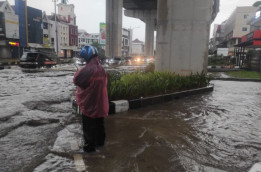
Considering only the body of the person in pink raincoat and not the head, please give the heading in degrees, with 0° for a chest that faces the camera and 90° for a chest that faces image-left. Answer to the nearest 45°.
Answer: approximately 135°

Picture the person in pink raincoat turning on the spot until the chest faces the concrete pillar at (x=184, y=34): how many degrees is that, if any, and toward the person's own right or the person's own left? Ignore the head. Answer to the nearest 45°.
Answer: approximately 90° to the person's own right

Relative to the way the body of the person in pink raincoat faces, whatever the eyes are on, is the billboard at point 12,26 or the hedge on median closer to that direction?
the billboard

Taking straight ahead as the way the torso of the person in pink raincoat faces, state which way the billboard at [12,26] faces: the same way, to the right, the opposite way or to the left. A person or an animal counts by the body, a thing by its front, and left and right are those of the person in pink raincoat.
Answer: the opposite way

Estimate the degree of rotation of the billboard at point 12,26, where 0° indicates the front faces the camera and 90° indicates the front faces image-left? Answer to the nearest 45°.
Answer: approximately 315°

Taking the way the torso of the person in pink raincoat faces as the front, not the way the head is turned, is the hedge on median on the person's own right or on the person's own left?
on the person's own right

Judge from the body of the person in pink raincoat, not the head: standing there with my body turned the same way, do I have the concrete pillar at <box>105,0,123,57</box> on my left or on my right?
on my right
